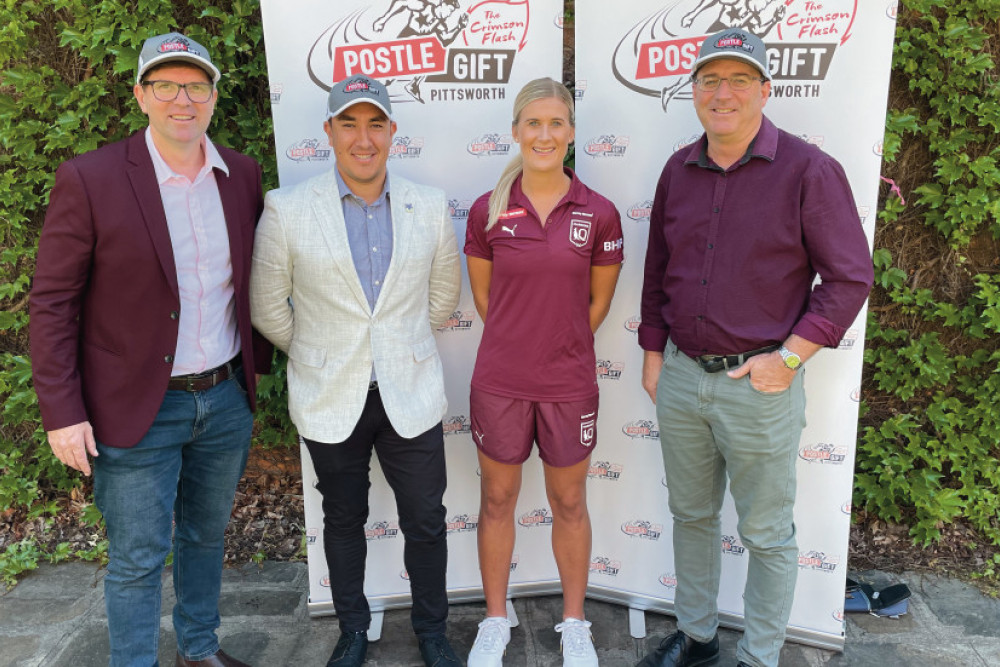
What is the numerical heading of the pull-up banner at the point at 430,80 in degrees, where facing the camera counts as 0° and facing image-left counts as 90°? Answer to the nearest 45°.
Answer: approximately 0°

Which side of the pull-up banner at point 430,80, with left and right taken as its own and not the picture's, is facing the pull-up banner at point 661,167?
left

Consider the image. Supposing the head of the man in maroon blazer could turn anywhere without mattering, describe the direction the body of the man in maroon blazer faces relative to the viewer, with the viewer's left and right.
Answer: facing the viewer and to the right of the viewer

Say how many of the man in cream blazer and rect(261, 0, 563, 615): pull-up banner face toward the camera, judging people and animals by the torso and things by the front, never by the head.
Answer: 2

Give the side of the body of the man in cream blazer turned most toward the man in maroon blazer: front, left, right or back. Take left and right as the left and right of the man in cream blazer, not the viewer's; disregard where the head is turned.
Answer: right

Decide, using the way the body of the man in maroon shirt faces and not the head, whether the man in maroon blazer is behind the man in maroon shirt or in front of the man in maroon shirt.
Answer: in front
